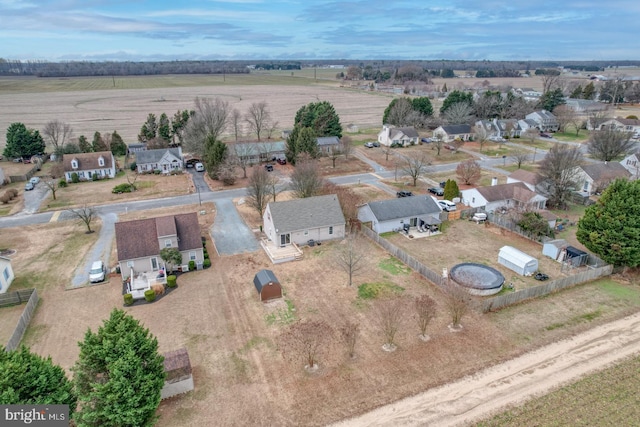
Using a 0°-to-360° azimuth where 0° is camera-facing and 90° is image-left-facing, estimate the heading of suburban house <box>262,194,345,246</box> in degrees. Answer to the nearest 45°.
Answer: approximately 180°

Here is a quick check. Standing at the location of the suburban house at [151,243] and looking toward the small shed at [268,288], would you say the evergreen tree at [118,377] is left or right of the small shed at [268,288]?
right

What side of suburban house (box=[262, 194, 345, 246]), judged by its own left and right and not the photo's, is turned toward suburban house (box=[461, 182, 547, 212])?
right

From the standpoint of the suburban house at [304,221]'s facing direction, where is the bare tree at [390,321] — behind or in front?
behind

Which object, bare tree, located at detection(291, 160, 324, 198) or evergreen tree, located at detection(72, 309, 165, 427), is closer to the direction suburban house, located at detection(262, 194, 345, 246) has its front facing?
the bare tree

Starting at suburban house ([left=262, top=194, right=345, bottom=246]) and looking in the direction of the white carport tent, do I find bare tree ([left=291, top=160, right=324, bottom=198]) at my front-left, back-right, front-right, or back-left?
back-left

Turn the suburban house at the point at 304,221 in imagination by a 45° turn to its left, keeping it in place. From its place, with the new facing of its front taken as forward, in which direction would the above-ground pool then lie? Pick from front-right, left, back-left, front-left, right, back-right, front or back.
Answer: back

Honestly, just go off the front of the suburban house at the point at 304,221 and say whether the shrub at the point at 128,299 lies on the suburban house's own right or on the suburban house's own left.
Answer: on the suburban house's own left

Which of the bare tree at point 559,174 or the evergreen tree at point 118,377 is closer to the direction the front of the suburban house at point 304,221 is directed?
the bare tree

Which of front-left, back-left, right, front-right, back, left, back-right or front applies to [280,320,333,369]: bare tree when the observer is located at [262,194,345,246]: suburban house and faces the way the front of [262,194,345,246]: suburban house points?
back

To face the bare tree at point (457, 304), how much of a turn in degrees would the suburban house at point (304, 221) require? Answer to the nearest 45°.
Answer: approximately 135° to its right

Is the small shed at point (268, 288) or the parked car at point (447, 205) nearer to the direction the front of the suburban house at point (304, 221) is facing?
the parked car
